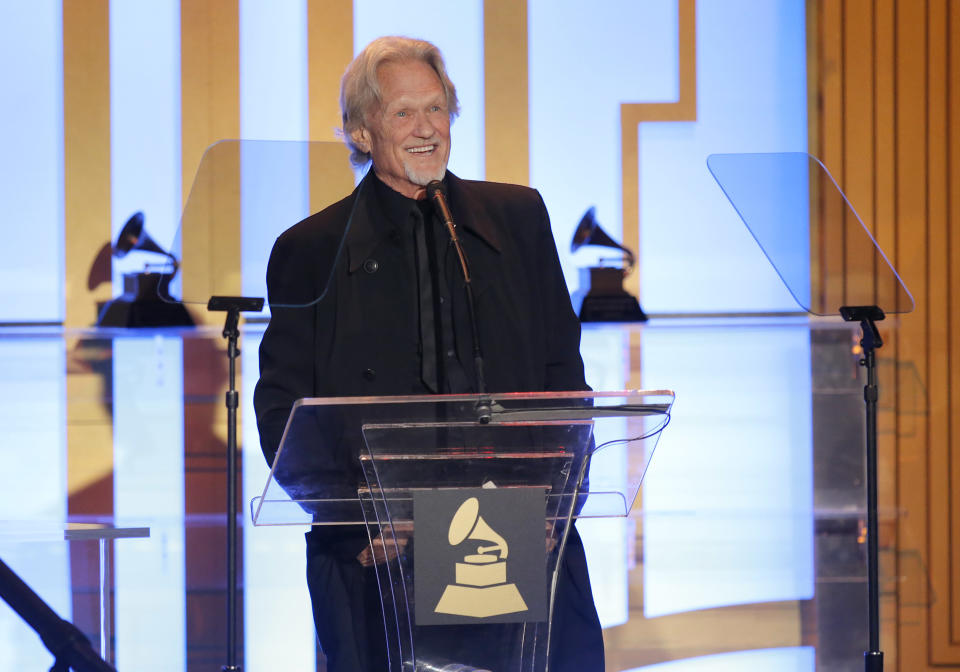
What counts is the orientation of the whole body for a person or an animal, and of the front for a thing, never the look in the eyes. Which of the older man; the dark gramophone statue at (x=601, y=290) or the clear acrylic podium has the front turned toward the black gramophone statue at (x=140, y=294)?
the dark gramophone statue at (x=601, y=290)

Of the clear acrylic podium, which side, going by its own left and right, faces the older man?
back

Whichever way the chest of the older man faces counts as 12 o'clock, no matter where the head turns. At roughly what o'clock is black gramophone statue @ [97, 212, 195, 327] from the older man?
The black gramophone statue is roughly at 5 o'clock from the older man.

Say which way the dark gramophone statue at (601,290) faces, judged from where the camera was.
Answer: facing to the left of the viewer

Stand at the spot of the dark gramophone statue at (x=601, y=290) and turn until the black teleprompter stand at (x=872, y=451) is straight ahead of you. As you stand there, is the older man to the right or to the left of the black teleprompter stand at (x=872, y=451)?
right

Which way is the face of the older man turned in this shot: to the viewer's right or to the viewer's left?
to the viewer's right

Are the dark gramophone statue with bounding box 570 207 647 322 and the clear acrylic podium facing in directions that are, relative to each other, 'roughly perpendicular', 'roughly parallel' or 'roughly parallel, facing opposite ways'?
roughly perpendicular

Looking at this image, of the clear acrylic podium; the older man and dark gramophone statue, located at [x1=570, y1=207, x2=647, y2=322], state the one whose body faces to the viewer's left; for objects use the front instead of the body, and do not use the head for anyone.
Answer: the dark gramophone statue

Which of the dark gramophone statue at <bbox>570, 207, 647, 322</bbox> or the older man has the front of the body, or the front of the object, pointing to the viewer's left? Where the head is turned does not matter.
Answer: the dark gramophone statue

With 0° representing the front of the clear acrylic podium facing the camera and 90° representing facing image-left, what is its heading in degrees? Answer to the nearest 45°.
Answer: approximately 0°
